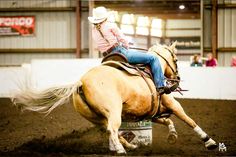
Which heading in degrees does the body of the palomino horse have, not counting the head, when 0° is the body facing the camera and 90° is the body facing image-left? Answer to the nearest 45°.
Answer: approximately 225°

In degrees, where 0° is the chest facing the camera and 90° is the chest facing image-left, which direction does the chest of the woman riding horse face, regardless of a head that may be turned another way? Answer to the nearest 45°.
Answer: approximately 225°
